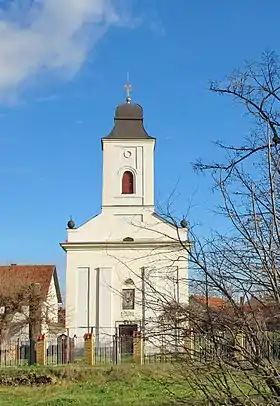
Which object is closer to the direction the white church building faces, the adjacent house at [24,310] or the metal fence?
the metal fence

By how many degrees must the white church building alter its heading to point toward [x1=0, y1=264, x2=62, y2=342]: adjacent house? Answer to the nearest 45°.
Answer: approximately 45° to its right

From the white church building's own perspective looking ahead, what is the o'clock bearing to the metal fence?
The metal fence is roughly at 12 o'clock from the white church building.

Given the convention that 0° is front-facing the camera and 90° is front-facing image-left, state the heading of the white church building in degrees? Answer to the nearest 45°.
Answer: approximately 0°
